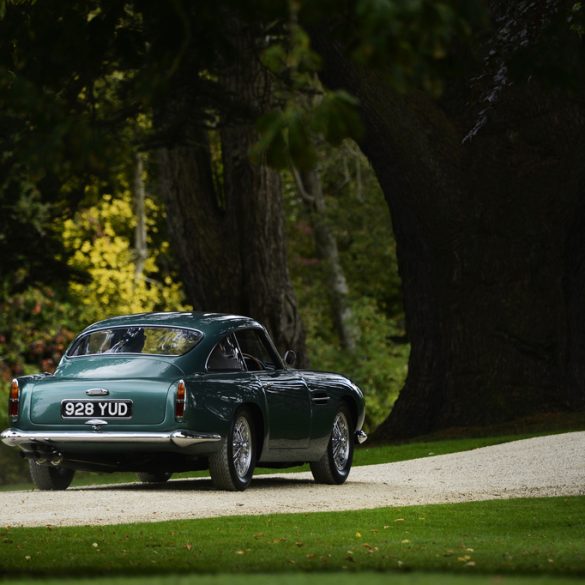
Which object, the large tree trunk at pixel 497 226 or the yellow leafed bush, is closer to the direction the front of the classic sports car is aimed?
the large tree trunk

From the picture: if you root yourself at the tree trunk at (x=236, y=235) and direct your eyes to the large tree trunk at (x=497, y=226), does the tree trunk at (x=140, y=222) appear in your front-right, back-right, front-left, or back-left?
back-left

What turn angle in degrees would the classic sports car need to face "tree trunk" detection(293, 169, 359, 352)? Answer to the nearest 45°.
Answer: approximately 45° to its left

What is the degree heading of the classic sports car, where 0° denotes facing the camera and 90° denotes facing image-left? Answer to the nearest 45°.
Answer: approximately 225°

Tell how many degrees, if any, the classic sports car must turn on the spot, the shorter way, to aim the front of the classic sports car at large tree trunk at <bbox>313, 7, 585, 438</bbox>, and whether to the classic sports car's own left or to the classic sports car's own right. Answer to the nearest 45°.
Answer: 0° — it already faces it

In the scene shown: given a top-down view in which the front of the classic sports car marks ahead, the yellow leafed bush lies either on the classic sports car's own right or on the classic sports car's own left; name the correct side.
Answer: on the classic sports car's own left
